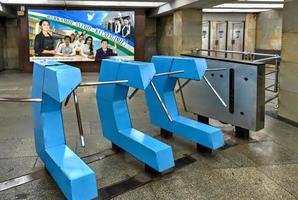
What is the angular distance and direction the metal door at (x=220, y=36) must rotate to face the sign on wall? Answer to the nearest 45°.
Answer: approximately 45° to its right

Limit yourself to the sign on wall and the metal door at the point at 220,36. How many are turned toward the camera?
2

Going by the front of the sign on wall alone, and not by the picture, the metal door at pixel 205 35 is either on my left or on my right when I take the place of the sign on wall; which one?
on my left

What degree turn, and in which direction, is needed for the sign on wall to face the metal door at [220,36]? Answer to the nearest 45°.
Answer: approximately 90° to its left
